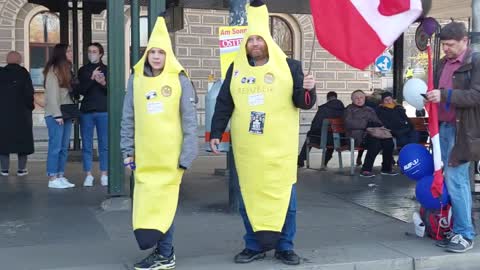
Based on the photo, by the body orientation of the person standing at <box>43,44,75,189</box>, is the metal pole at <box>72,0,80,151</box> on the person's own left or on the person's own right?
on the person's own left

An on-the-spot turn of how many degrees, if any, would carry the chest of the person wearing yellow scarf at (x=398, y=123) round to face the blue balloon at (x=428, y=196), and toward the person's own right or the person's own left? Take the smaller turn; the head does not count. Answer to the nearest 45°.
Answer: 0° — they already face it

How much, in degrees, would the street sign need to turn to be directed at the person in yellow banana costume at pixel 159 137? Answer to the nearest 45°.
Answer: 0° — it already faces them

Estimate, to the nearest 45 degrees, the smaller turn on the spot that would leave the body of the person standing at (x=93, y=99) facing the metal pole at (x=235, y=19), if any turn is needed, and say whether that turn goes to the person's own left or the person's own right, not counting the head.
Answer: approximately 45° to the person's own left

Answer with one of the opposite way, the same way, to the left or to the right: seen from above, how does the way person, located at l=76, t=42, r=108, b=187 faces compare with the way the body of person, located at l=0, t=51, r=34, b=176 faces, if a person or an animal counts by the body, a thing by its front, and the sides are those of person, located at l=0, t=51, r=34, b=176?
the opposite way

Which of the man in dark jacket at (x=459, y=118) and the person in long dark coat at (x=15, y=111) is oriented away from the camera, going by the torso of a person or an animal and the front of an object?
the person in long dark coat

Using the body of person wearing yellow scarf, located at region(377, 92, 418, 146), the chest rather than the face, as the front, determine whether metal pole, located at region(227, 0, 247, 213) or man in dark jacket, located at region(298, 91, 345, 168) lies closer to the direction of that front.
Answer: the metal pole

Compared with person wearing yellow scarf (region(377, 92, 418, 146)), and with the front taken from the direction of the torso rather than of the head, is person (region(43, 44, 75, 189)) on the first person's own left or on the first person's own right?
on the first person's own right
